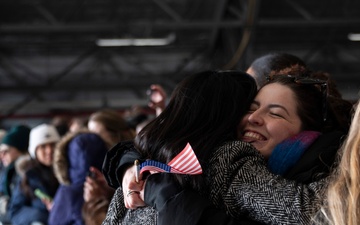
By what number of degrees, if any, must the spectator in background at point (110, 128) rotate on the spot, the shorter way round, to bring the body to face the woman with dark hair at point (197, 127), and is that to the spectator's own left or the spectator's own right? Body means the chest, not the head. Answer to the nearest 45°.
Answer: approximately 90° to the spectator's own left

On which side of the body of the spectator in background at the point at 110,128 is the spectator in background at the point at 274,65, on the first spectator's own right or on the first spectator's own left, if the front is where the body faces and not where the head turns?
on the first spectator's own left

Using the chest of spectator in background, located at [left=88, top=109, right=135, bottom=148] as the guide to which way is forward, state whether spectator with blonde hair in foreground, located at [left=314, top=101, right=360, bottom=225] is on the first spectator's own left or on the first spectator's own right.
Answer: on the first spectator's own left

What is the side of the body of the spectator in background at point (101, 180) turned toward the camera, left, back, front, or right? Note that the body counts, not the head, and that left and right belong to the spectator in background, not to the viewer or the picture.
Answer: left
